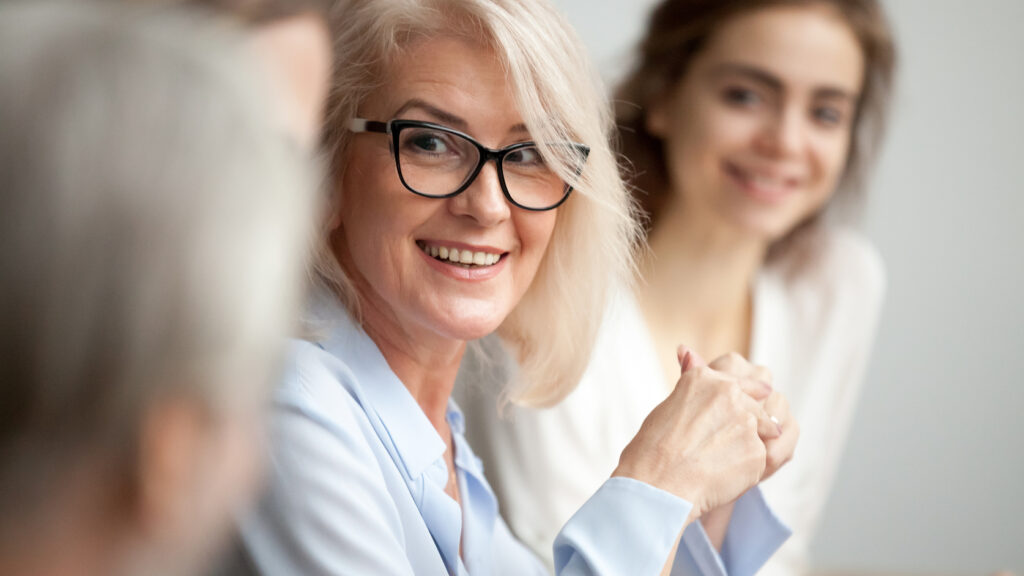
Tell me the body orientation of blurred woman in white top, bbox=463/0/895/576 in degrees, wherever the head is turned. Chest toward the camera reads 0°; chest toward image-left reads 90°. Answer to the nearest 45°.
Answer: approximately 0°

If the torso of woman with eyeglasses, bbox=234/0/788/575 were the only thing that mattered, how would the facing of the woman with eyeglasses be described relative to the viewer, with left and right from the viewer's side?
facing the viewer and to the right of the viewer

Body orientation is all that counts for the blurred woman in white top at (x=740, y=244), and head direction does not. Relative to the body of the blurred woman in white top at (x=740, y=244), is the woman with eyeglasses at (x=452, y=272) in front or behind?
in front

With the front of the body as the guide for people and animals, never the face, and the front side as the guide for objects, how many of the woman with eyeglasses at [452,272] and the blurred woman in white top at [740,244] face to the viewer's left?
0
